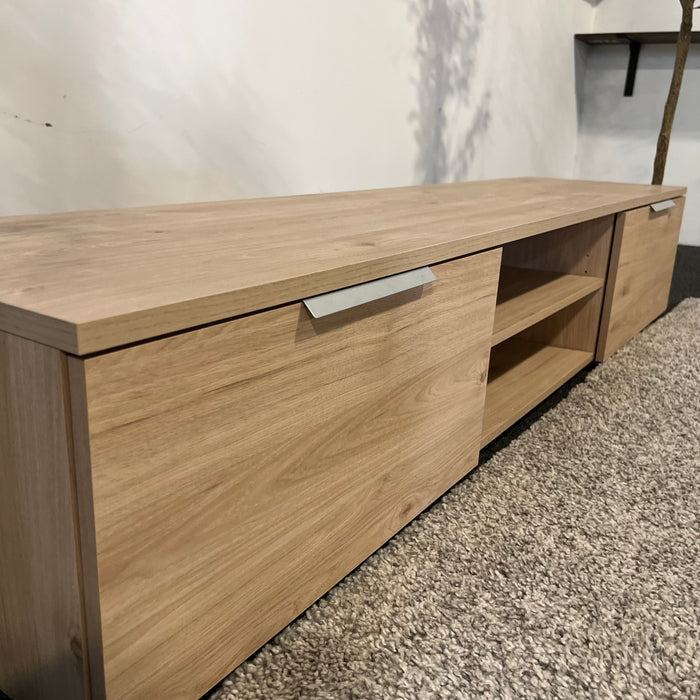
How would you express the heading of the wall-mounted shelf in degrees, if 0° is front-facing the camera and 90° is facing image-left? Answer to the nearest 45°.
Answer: approximately 0°

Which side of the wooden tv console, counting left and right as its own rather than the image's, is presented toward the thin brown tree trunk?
left
